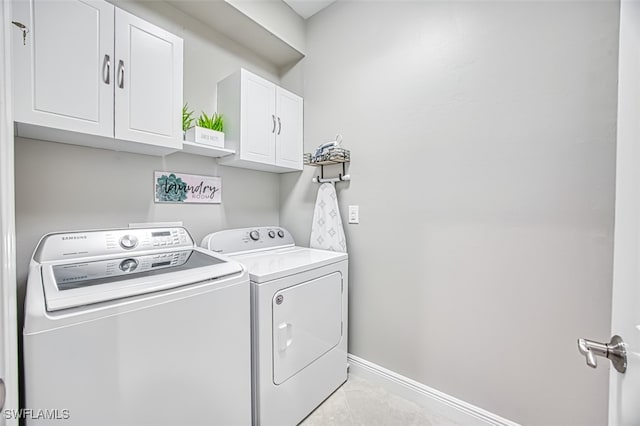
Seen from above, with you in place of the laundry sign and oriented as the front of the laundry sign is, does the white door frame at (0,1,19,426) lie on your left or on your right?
on your right

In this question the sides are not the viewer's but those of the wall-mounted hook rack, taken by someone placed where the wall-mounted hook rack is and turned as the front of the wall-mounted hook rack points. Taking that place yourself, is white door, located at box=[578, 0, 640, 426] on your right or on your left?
on your left

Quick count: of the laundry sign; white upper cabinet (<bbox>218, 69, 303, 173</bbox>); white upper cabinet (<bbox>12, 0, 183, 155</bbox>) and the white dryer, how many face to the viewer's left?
0

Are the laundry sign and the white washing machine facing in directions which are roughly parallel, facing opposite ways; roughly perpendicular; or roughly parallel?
roughly parallel

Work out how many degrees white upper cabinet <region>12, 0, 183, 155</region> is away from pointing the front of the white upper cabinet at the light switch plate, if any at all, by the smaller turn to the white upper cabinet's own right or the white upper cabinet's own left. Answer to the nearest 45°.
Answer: approximately 45° to the white upper cabinet's own left

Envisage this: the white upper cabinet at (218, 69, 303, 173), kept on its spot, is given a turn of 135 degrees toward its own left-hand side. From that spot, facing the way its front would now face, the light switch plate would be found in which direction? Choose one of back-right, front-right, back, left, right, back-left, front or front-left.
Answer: right

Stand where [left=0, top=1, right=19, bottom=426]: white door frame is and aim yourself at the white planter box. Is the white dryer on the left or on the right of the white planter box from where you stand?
right

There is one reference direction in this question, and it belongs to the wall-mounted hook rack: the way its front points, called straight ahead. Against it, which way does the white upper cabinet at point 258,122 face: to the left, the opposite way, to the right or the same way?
to the left

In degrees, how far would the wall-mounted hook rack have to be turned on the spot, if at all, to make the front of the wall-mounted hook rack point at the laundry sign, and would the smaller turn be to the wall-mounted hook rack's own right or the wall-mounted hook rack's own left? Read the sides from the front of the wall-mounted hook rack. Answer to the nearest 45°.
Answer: approximately 45° to the wall-mounted hook rack's own right

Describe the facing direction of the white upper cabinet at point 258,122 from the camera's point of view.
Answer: facing the viewer and to the right of the viewer

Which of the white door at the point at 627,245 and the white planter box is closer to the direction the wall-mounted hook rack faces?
the white planter box

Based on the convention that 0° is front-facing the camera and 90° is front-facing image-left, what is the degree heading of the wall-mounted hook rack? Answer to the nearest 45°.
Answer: approximately 45°
